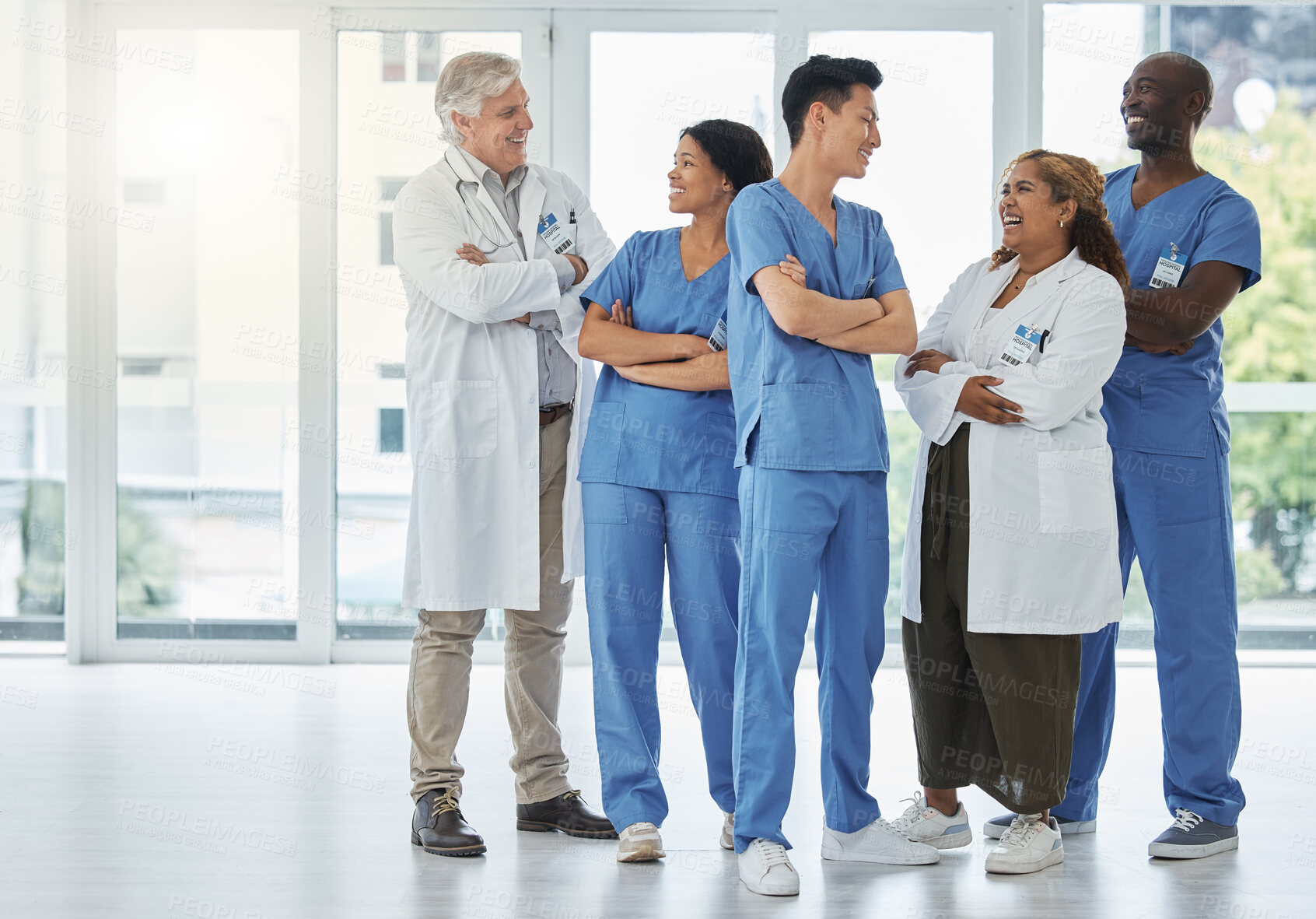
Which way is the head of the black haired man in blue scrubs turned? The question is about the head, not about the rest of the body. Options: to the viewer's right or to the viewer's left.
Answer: to the viewer's right

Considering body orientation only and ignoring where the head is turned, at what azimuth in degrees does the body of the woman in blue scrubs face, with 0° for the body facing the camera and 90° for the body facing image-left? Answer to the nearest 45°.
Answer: approximately 0°

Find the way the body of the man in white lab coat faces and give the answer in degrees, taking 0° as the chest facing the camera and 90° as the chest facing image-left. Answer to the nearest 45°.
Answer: approximately 315°
